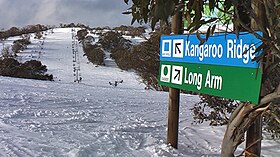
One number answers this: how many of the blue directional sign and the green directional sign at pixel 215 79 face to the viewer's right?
0

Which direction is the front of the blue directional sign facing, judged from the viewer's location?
facing the viewer and to the left of the viewer

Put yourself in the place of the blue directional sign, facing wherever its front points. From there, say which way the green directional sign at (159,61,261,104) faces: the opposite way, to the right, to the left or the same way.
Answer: the same way

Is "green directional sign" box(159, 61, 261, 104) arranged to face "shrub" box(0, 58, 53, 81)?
no

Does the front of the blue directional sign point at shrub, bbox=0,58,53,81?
no

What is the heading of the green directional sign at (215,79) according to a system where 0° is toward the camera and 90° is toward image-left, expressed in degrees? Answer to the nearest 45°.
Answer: approximately 45°
